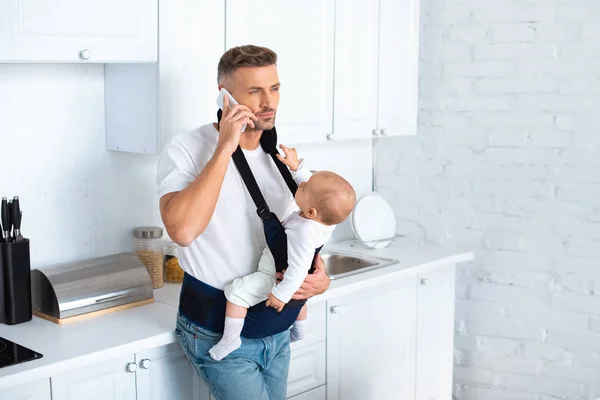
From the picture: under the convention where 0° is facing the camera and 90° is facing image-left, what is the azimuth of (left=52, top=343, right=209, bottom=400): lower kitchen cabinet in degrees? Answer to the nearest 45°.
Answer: approximately 315°

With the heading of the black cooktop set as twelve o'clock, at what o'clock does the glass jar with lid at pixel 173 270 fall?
The glass jar with lid is roughly at 9 o'clock from the black cooktop.

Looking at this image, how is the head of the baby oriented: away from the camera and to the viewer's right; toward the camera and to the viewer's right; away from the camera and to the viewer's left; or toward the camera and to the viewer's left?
away from the camera and to the viewer's left
